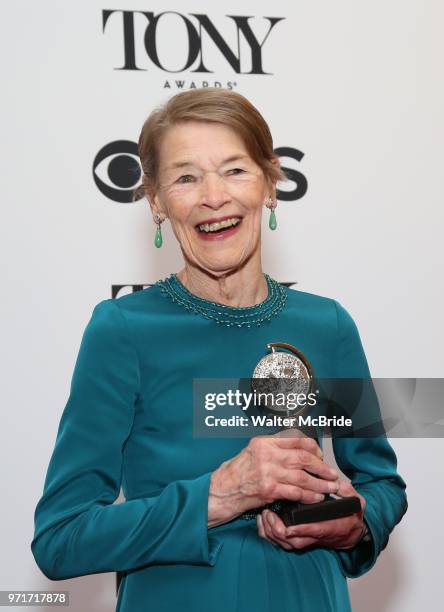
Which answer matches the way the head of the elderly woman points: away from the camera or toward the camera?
toward the camera

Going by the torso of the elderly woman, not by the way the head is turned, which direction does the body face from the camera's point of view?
toward the camera
